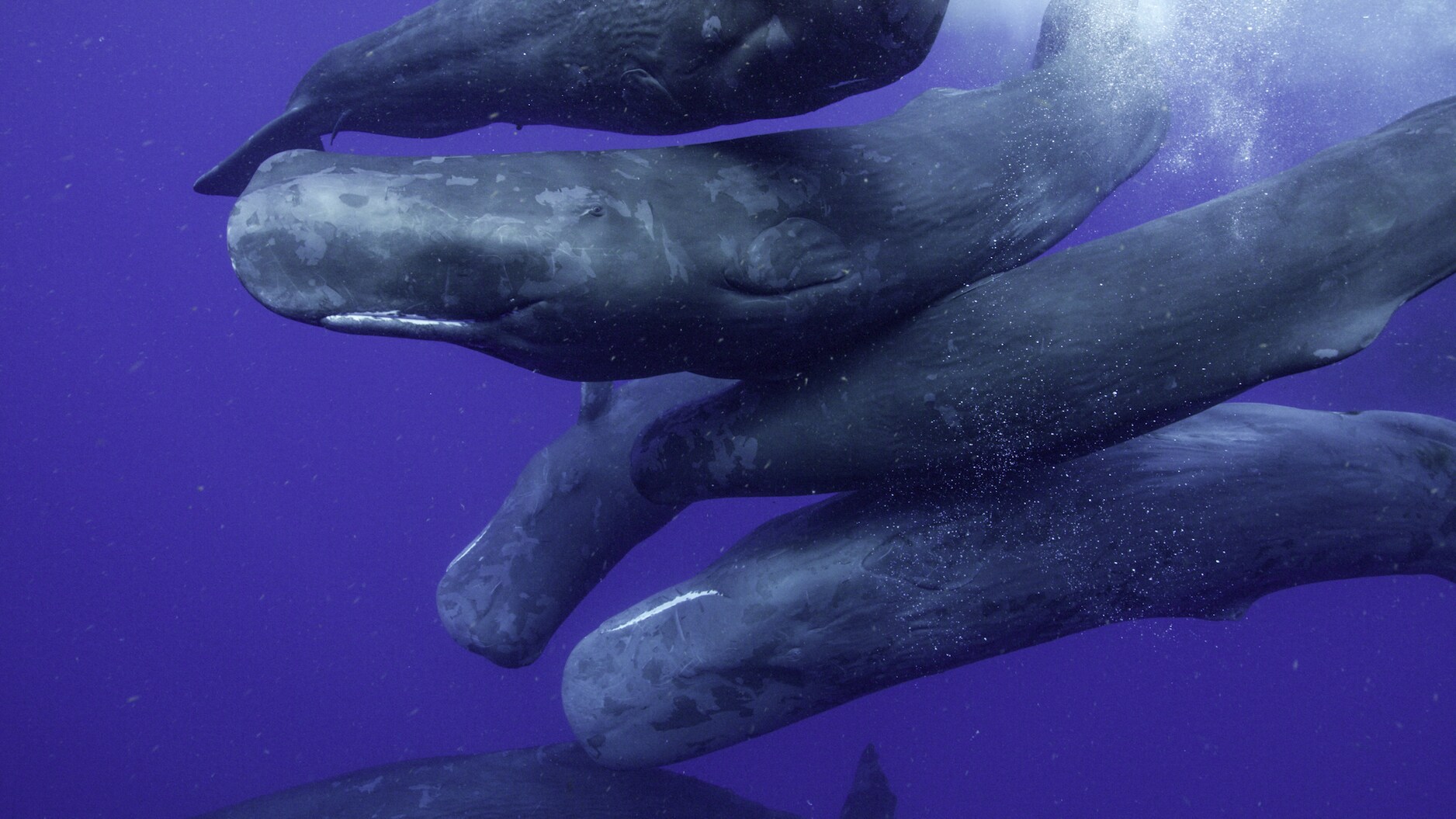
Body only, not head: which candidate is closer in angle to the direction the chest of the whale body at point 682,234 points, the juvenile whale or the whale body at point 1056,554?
the juvenile whale

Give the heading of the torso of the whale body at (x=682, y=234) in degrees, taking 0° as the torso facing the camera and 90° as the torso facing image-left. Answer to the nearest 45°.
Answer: approximately 90°

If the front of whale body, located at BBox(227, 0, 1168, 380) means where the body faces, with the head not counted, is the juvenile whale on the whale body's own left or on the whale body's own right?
on the whale body's own right

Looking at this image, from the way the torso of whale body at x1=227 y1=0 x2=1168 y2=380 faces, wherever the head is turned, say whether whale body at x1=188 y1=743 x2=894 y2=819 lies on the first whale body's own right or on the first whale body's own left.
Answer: on the first whale body's own right
